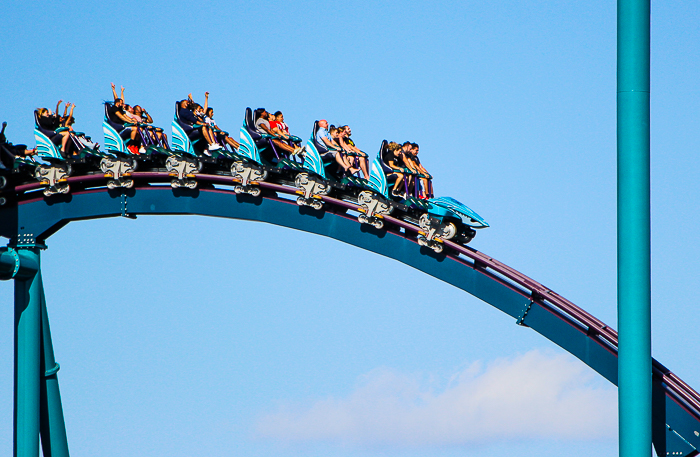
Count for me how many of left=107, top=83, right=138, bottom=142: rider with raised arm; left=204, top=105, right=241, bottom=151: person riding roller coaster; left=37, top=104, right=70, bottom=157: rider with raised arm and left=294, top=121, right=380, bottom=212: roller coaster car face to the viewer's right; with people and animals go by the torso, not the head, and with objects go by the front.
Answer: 4

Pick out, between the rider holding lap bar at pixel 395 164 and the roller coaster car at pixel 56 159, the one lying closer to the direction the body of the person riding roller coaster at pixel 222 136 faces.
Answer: the rider holding lap bar

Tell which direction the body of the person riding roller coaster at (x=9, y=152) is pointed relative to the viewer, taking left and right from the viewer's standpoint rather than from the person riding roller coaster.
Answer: facing to the right of the viewer

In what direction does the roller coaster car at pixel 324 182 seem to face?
to the viewer's right

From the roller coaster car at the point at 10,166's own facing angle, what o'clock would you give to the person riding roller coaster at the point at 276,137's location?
The person riding roller coaster is roughly at 1 o'clock from the roller coaster car.

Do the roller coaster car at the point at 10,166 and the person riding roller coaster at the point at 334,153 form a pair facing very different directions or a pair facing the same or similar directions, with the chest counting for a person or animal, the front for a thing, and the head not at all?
same or similar directions

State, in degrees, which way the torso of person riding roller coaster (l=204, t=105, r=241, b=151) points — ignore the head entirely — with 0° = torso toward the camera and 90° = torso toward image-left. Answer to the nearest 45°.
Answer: approximately 270°

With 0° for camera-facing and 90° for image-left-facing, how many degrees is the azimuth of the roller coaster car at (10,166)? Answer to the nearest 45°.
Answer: approximately 270°

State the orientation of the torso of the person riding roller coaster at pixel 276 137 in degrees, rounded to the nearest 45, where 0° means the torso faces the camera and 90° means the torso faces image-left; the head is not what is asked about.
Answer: approximately 270°

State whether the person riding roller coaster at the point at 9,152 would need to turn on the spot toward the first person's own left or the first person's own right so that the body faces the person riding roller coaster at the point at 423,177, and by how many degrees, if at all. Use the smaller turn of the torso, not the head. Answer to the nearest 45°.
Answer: approximately 45° to the first person's own right

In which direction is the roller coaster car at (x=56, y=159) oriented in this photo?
to the viewer's right

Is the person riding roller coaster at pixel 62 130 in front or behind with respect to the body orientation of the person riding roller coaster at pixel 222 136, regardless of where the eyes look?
behind

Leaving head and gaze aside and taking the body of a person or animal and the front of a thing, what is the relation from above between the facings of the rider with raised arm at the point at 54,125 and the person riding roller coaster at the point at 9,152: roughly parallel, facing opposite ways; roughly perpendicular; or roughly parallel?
roughly parallel
